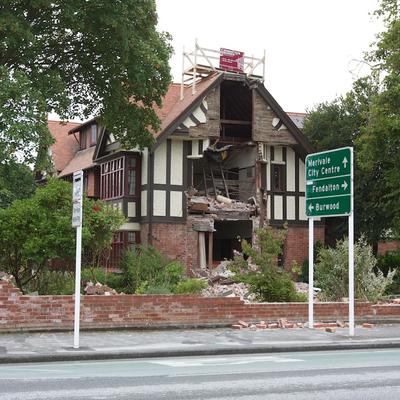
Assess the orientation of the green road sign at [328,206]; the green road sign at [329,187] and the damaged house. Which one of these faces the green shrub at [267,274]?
the damaged house

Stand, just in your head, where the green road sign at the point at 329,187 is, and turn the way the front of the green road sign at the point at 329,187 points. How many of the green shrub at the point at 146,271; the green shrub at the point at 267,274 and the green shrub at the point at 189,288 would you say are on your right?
3

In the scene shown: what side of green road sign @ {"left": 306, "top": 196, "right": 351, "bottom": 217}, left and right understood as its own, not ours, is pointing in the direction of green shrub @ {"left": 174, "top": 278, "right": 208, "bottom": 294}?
right

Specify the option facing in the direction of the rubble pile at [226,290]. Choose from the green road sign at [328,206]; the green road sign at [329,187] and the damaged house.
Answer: the damaged house

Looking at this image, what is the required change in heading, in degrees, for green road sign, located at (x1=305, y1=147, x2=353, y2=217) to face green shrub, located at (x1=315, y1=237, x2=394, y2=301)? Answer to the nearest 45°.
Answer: approximately 135° to its right

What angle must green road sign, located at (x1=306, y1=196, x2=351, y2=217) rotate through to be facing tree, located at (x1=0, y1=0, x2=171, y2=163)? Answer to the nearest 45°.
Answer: approximately 90° to its right

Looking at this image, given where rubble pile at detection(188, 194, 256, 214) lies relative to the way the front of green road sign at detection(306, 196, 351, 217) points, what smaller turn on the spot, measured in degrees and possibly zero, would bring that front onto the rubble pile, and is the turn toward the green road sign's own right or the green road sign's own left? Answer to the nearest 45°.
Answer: approximately 135° to the green road sign's own right

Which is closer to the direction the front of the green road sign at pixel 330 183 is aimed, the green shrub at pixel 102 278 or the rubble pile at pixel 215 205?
the green shrub

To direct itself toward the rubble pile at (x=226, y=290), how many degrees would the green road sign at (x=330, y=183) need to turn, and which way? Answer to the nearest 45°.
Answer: approximately 135° to its right

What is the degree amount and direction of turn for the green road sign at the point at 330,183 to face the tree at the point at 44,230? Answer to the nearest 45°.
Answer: approximately 45° to its right
